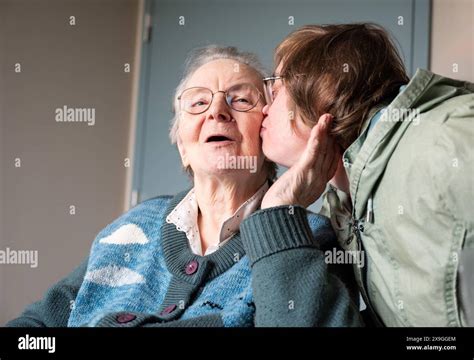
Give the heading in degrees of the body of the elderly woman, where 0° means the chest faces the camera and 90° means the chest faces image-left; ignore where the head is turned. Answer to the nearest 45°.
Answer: approximately 0°
